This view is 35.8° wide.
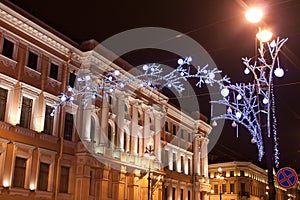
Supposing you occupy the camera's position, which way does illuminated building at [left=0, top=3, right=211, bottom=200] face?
facing the viewer and to the right of the viewer

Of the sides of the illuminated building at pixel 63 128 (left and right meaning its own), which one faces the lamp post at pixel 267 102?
front
